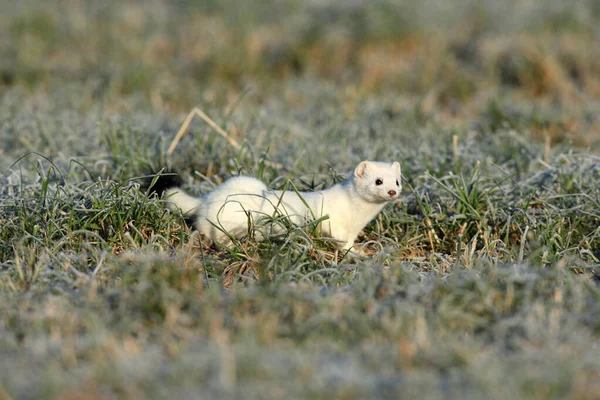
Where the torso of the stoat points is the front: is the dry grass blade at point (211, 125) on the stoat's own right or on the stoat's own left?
on the stoat's own left

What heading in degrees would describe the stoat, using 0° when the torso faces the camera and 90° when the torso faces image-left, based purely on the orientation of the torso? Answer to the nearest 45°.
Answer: approximately 270°
